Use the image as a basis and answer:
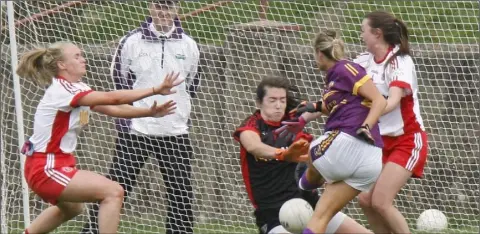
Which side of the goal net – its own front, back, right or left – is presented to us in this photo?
front

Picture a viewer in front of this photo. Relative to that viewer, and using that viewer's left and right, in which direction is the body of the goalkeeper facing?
facing the viewer and to the right of the viewer

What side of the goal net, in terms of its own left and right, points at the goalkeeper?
front
